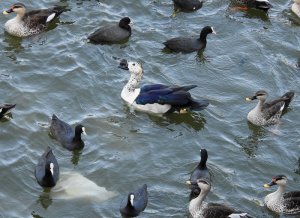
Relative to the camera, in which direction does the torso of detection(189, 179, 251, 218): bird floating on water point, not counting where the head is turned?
to the viewer's left

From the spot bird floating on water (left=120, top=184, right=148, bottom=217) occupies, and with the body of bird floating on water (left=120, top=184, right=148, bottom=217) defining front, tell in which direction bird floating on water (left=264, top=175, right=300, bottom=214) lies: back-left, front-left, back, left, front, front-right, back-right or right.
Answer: back-left

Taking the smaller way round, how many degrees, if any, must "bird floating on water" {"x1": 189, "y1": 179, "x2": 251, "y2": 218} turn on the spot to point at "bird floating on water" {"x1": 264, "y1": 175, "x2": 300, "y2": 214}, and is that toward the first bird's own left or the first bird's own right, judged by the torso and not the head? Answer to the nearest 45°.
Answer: approximately 135° to the first bird's own right

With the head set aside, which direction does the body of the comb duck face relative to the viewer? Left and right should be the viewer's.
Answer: facing to the left of the viewer

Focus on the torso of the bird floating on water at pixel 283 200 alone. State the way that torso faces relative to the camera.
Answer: to the viewer's left

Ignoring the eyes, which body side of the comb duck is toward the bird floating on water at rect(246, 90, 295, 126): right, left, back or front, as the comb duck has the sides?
back

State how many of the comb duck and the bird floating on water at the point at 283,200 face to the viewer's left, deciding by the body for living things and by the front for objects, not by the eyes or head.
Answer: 2

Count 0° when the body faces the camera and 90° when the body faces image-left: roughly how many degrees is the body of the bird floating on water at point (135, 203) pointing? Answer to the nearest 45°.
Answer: approximately 45°

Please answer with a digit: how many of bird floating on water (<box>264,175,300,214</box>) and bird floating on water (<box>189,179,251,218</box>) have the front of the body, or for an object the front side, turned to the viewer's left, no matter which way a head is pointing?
2
